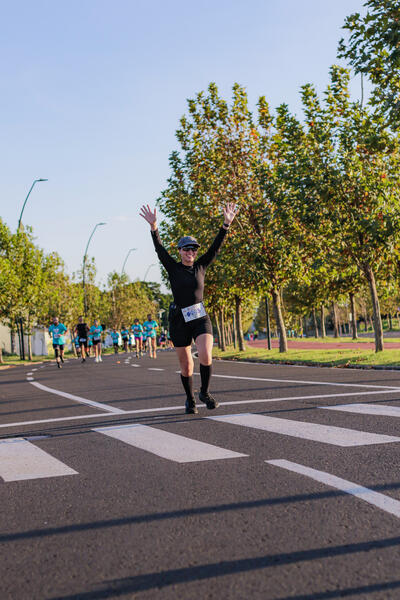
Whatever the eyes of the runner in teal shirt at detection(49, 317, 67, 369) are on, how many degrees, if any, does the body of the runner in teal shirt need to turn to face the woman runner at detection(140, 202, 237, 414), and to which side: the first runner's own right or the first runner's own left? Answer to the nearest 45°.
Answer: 0° — they already face them

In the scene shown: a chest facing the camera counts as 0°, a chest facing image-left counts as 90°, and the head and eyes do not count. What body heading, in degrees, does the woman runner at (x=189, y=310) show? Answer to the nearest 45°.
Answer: approximately 0°

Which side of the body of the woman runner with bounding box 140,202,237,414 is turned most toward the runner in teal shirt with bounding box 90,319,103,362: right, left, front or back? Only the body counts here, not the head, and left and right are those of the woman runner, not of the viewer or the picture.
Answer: back

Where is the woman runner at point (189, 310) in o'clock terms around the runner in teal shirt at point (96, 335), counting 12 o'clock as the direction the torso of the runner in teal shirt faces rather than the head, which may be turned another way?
The woman runner is roughly at 12 o'clock from the runner in teal shirt.

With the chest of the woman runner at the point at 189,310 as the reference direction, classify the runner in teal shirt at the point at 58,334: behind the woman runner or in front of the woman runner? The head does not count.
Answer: behind

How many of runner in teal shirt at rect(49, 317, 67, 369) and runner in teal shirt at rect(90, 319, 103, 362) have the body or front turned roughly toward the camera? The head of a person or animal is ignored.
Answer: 2
